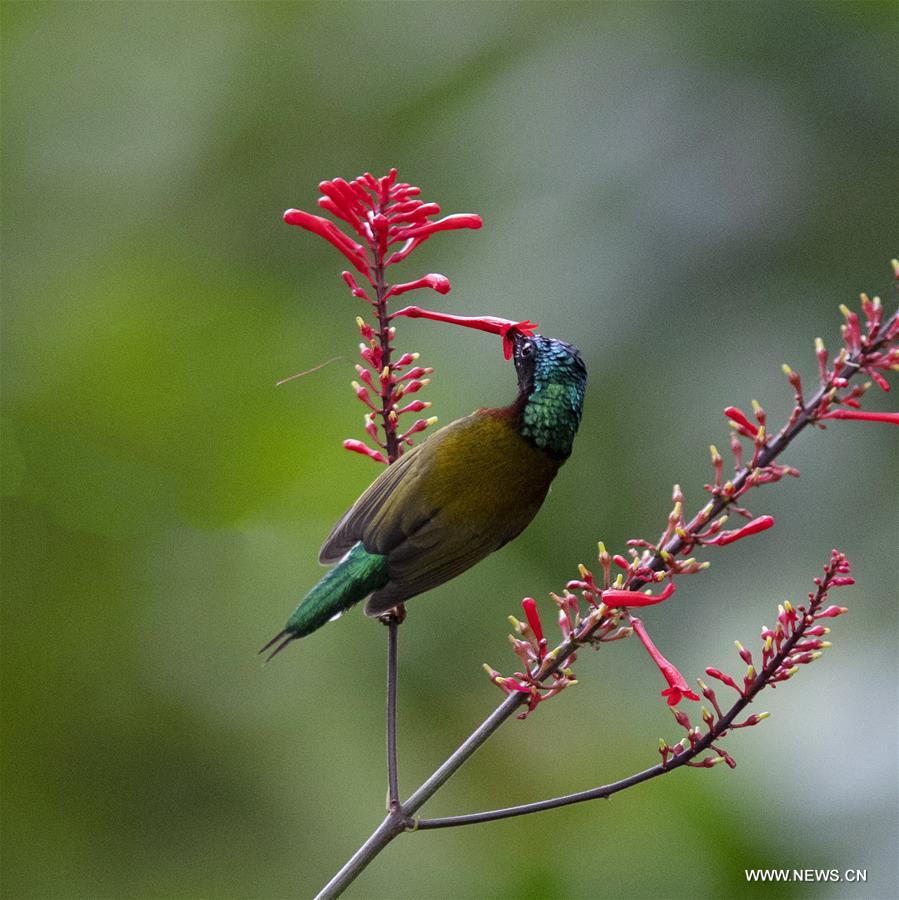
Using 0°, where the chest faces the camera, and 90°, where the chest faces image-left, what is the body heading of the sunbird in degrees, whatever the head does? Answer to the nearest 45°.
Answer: approximately 225°

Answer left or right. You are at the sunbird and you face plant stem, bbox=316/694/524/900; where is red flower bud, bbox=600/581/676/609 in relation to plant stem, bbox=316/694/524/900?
left

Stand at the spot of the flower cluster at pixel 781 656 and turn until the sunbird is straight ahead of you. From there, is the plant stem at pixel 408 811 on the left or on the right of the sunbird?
left

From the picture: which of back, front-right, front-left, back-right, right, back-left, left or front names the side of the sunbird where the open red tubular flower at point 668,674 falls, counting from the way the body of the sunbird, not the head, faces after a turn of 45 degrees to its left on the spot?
back-right
